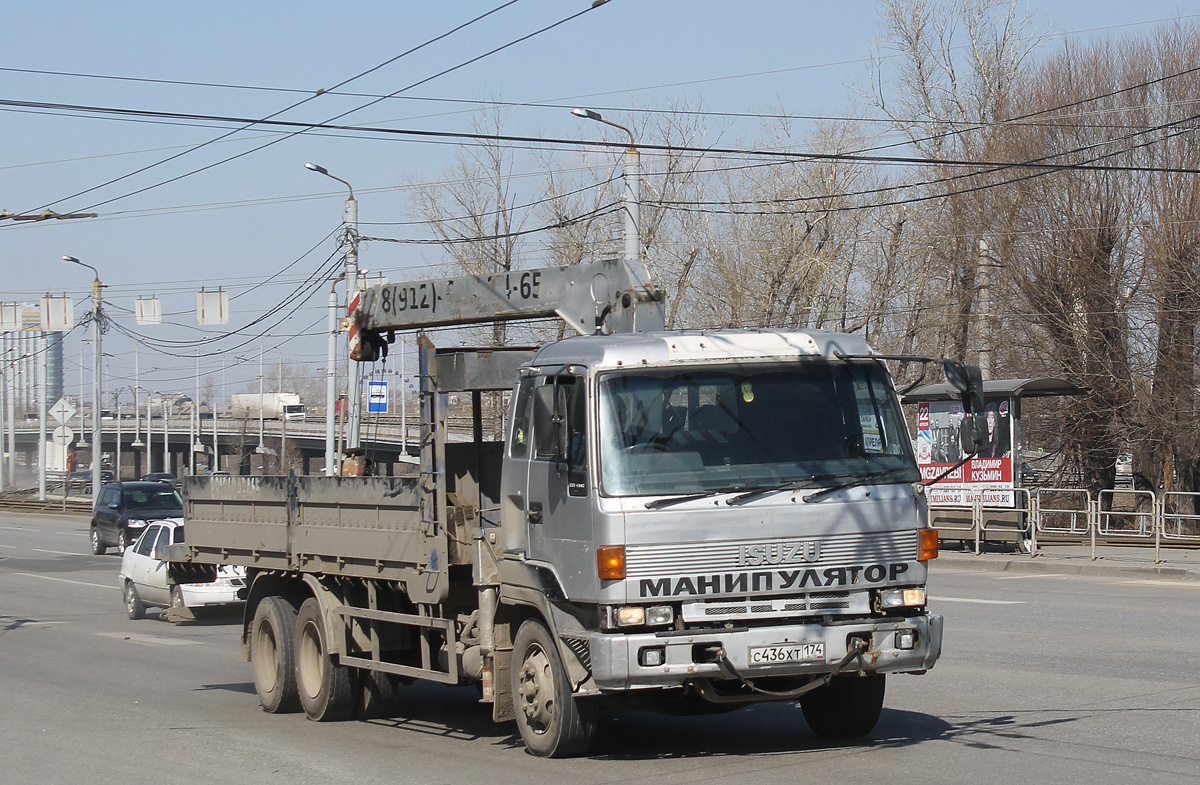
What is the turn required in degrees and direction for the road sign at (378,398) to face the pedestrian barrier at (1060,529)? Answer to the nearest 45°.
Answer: approximately 45° to its left

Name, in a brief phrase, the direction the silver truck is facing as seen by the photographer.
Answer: facing the viewer and to the right of the viewer

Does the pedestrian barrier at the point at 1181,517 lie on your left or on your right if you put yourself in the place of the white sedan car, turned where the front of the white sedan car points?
on your left

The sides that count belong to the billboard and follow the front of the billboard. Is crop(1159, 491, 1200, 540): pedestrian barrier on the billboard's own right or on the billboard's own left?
on the billboard's own left

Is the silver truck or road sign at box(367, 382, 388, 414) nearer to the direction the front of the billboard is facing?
the silver truck

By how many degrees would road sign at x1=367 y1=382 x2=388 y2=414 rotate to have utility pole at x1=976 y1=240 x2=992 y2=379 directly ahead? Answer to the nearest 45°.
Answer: approximately 90° to its left

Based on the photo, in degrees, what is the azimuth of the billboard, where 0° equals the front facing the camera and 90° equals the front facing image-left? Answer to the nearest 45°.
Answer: approximately 0°
